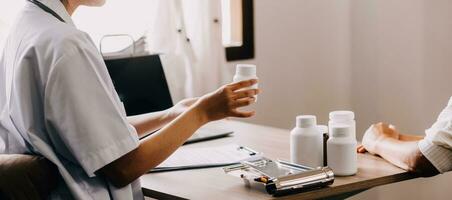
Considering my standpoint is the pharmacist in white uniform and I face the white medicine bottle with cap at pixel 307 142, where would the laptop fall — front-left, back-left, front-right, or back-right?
front-left

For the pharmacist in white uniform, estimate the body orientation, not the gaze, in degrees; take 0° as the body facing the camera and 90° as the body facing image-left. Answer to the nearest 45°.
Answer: approximately 270°

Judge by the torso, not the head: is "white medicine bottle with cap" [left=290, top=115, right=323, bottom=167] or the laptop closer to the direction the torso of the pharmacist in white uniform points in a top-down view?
the white medicine bottle with cap

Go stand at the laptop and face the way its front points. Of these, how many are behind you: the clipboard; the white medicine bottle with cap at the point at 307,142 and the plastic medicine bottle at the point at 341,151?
0

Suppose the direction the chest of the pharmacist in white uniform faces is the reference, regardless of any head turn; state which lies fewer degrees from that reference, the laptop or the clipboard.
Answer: the clipboard

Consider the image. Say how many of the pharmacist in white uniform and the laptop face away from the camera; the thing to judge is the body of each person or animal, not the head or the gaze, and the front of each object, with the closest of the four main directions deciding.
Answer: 0

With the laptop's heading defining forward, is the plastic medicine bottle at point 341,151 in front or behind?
in front

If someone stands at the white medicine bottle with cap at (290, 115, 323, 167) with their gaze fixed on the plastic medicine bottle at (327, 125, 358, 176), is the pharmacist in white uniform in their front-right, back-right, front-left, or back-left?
back-right
